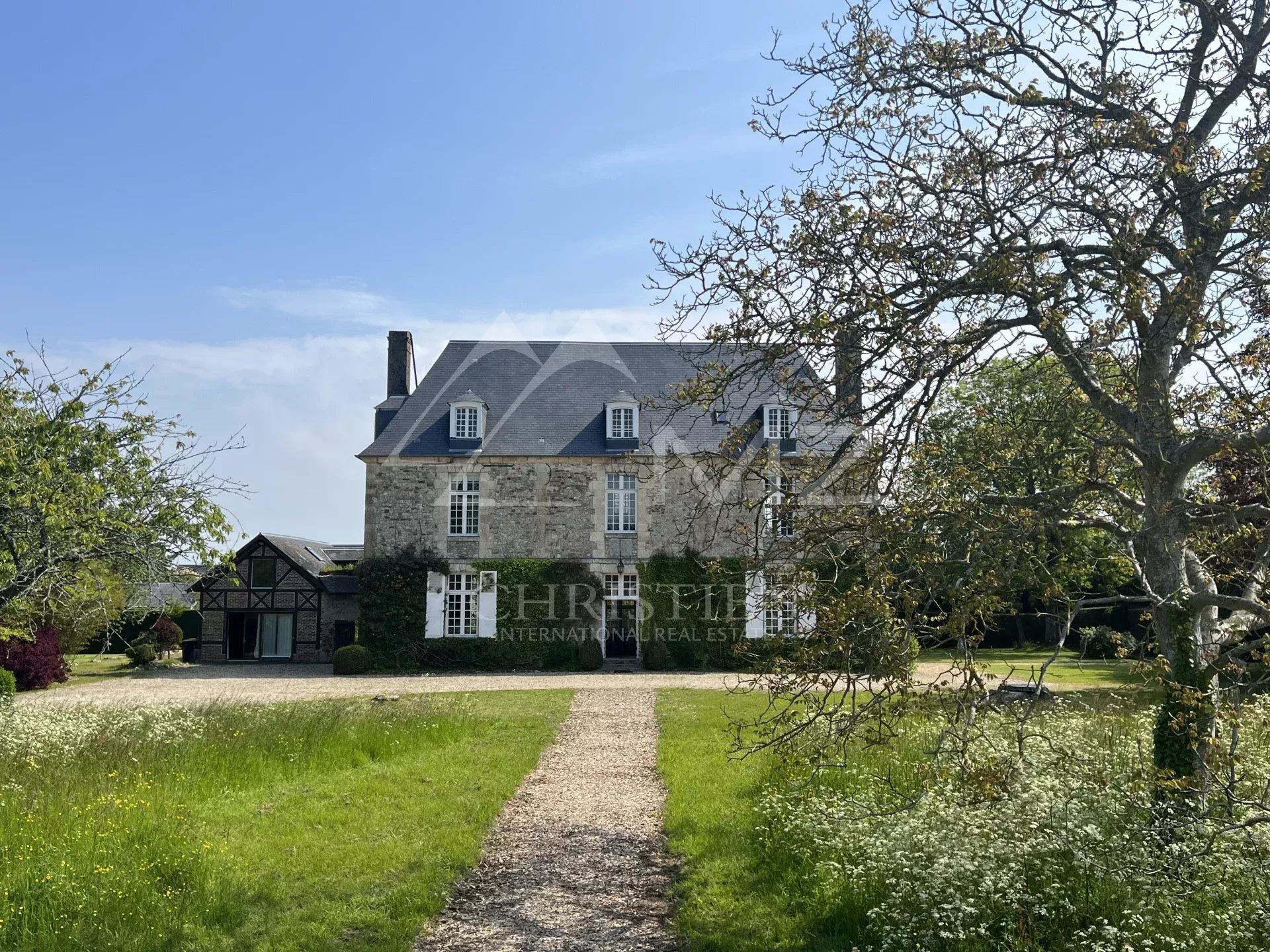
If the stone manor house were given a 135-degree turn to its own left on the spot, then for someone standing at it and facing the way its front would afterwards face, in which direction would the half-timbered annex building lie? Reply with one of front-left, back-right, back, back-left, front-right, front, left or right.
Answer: left

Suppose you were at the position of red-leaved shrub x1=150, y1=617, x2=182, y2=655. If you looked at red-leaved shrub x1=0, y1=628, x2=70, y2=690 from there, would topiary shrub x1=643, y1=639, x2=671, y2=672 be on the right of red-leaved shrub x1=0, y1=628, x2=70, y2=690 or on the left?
left

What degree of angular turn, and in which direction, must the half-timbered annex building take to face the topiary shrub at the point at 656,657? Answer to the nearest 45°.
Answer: approximately 45° to its left

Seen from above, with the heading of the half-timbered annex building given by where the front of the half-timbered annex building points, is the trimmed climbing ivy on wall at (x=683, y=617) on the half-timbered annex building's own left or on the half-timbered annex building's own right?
on the half-timbered annex building's own left

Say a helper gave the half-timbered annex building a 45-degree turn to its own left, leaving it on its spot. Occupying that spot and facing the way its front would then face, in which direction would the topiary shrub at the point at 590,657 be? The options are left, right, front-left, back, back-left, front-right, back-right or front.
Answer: front

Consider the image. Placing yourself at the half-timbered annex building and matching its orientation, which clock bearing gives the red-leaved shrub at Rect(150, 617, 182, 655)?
The red-leaved shrub is roughly at 4 o'clock from the half-timbered annex building.

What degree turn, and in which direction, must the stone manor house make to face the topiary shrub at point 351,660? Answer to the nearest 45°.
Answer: approximately 90° to its right

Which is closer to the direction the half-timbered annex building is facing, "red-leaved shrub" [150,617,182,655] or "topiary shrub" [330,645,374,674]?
the topiary shrub

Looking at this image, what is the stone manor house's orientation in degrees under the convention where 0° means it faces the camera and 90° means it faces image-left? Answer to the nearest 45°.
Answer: approximately 0°

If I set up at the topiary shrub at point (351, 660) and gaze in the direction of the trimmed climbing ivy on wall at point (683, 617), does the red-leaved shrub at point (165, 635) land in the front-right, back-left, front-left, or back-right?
back-left

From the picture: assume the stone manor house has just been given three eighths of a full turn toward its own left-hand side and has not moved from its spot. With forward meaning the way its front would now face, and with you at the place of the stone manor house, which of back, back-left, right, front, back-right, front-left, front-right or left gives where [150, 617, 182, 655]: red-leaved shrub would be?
left
